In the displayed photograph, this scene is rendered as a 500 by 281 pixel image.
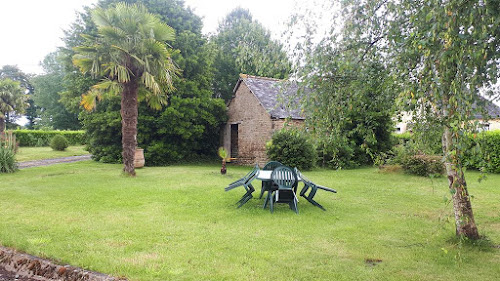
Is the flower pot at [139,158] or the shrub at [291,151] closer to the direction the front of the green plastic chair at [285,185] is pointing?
the shrub

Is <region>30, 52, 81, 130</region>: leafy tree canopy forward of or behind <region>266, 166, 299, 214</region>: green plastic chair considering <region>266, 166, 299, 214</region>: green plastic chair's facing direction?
forward

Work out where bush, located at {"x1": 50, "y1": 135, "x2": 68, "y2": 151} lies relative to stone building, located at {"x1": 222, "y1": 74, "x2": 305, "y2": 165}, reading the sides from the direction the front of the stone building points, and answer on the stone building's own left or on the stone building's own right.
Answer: on the stone building's own right

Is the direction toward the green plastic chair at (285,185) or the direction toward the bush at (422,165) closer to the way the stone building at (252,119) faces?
the green plastic chair

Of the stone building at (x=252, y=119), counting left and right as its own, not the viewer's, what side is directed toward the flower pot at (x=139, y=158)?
front

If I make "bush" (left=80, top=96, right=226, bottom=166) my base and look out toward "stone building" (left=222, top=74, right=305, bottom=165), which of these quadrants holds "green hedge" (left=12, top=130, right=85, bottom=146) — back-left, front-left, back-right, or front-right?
back-left

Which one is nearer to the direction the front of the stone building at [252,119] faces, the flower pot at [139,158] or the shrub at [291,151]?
the flower pot

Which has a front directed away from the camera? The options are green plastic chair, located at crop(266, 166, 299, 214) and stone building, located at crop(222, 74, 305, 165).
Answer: the green plastic chair

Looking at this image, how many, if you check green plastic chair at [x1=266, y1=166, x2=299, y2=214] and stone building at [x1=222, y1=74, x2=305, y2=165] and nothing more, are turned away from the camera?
1

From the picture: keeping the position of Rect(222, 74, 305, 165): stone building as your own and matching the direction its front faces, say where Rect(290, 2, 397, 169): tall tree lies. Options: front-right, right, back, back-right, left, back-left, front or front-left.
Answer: front-left

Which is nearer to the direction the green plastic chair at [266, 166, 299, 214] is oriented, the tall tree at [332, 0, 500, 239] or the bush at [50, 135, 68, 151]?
the bush

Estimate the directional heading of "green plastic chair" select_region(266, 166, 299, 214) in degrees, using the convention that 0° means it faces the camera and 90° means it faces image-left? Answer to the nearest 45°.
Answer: approximately 180°

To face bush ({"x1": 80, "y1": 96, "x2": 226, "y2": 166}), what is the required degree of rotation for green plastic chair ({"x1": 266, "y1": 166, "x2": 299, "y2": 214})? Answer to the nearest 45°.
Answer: approximately 45° to its left
